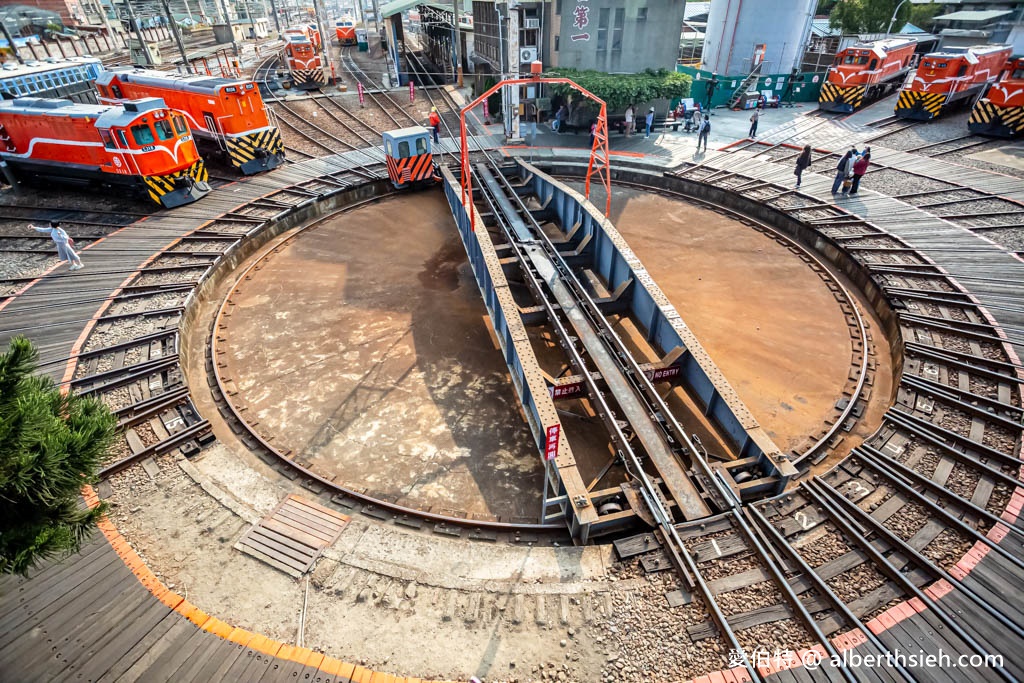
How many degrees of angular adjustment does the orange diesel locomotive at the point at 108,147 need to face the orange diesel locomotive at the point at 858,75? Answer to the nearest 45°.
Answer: approximately 45° to its left

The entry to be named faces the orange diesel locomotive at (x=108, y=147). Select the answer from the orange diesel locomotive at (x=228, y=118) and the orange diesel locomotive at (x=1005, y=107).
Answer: the orange diesel locomotive at (x=1005, y=107)

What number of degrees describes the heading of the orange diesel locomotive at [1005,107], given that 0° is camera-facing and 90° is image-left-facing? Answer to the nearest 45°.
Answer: approximately 45°

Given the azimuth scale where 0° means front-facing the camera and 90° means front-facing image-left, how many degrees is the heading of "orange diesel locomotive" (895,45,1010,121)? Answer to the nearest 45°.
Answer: approximately 45°

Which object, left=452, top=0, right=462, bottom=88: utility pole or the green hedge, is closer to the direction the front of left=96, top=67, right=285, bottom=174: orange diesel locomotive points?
the green hedge

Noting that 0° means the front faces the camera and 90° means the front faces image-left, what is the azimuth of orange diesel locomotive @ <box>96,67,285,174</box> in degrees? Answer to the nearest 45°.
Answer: approximately 315°

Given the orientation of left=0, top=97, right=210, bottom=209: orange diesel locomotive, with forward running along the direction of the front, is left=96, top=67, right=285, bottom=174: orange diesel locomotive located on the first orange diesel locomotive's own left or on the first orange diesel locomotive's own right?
on the first orange diesel locomotive's own left
